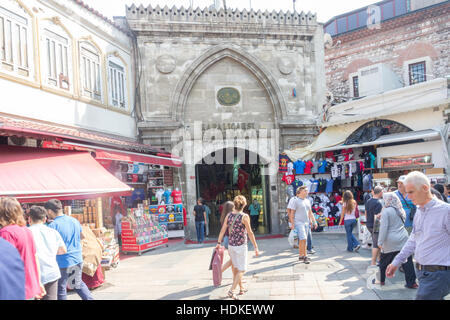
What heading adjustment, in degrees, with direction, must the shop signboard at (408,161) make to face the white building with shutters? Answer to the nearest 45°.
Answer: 0° — it already faces it
